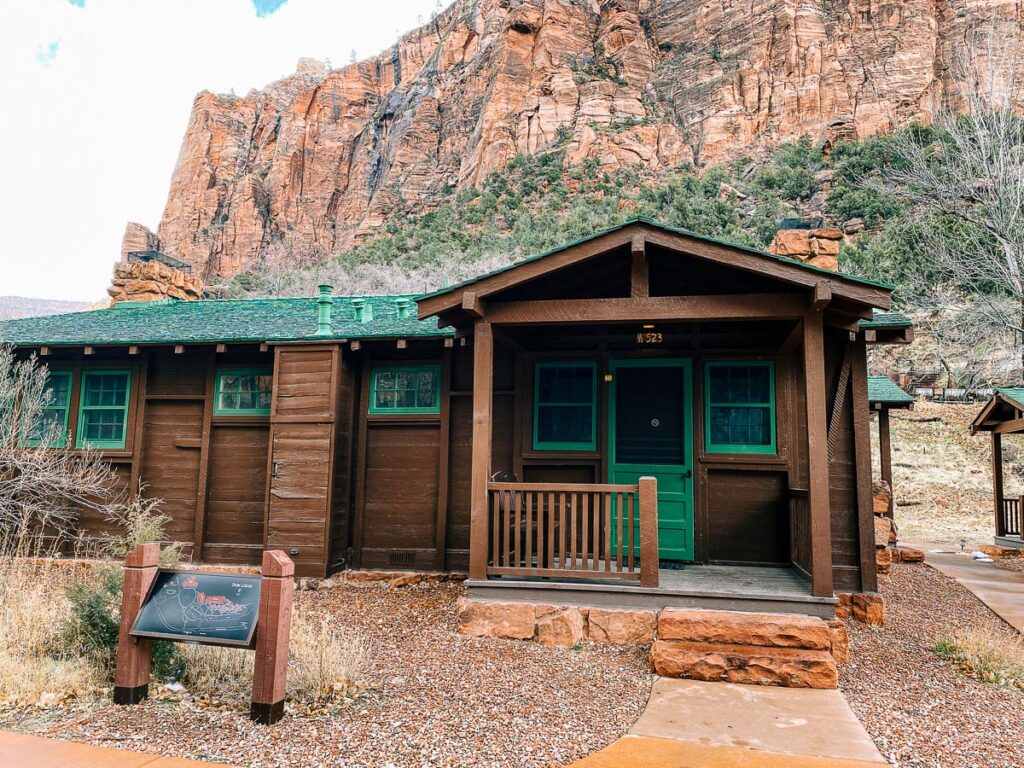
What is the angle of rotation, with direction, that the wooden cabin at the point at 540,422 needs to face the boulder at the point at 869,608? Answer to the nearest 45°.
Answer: approximately 90° to its left

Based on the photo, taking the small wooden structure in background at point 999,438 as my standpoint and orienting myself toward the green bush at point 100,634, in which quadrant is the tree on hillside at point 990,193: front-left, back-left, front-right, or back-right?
back-right

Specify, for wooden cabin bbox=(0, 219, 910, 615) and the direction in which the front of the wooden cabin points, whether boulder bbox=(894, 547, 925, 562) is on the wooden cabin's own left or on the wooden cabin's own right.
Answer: on the wooden cabin's own left

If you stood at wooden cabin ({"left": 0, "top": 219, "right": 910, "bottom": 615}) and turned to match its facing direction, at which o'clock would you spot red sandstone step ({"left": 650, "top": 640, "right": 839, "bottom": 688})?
The red sandstone step is roughly at 11 o'clock from the wooden cabin.

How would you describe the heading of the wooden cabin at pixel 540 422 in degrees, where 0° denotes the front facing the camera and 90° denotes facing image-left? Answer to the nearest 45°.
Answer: approximately 0°

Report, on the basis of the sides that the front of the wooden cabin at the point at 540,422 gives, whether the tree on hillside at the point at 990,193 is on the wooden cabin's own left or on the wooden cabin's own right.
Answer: on the wooden cabin's own left

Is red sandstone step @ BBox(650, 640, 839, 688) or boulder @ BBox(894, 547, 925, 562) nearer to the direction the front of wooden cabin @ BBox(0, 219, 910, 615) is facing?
the red sandstone step

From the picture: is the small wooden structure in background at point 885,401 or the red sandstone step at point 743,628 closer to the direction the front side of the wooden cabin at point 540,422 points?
the red sandstone step
